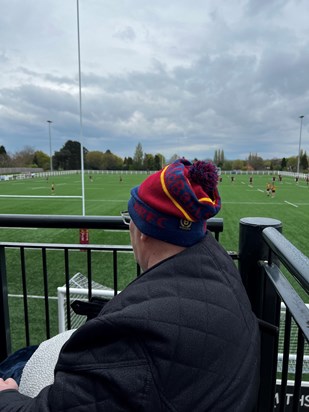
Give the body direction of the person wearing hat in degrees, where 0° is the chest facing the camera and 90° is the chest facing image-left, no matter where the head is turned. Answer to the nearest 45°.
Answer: approximately 135°

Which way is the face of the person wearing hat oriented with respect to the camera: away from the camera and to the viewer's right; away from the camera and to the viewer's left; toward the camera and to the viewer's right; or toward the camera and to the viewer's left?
away from the camera and to the viewer's left
